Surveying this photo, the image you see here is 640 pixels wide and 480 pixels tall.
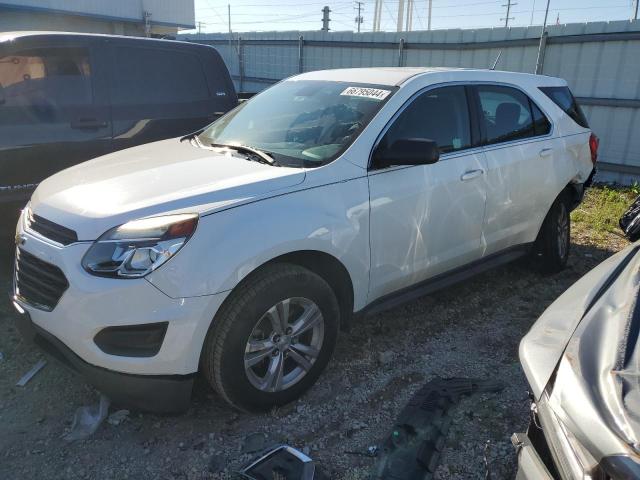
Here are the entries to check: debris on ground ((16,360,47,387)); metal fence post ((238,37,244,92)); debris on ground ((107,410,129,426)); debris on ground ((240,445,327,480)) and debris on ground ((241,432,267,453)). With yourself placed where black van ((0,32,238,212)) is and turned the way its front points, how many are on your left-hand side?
4

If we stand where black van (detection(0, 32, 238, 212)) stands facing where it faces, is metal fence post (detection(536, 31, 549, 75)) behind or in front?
behind

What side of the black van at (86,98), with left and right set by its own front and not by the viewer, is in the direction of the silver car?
left

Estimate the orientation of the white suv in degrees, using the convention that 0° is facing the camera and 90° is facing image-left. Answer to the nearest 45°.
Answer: approximately 45°

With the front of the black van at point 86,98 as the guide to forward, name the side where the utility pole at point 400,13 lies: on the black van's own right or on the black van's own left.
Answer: on the black van's own right

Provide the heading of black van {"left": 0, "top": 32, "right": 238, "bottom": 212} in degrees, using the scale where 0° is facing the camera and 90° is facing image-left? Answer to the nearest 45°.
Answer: approximately 90°

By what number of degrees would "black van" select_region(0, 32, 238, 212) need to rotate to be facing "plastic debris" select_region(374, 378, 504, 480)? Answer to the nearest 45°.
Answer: approximately 135° to its left

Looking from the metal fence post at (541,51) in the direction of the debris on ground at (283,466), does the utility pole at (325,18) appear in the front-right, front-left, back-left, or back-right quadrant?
back-right

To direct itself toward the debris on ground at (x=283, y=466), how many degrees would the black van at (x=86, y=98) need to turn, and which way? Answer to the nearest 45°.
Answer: approximately 90° to its left

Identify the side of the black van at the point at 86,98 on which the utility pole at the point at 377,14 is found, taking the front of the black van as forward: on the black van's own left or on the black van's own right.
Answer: on the black van's own right

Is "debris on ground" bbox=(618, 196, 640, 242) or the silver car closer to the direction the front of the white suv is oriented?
the silver car

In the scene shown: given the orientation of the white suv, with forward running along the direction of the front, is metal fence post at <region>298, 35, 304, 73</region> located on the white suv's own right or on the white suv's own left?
on the white suv's own right
